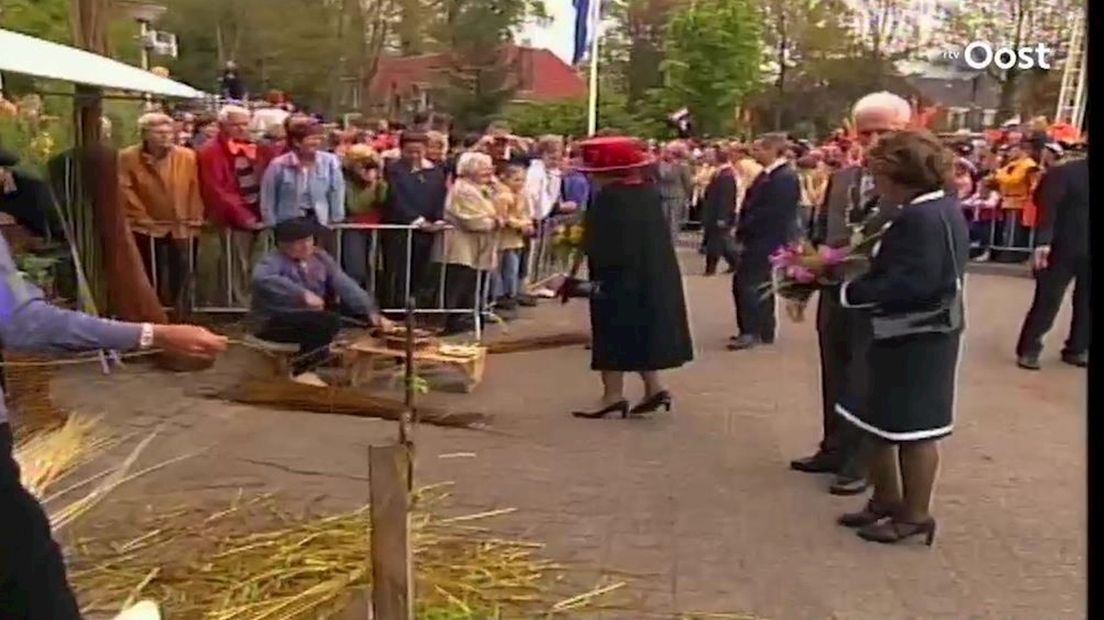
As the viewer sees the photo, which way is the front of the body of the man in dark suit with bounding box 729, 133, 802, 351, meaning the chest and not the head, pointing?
to the viewer's left

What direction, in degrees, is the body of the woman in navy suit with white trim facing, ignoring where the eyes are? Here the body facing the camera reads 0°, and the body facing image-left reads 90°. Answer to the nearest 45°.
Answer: approximately 90°

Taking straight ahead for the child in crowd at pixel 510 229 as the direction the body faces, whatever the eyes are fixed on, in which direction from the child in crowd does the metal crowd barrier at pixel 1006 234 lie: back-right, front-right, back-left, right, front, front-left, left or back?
left

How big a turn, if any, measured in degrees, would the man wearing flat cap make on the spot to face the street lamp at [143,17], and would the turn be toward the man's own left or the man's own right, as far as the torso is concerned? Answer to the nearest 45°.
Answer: approximately 135° to the man's own left

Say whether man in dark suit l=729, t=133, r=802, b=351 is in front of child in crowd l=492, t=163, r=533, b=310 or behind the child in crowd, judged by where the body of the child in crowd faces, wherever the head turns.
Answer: in front

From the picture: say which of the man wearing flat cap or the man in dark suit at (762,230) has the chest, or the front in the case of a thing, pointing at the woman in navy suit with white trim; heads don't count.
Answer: the man wearing flat cap

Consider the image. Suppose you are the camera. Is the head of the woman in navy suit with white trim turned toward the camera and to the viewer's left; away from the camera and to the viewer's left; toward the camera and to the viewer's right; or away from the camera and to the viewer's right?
away from the camera and to the viewer's left

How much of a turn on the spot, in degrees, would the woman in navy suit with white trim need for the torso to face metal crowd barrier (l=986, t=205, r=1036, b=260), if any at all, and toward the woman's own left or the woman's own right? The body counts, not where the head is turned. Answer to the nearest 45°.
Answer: approximately 90° to the woman's own right

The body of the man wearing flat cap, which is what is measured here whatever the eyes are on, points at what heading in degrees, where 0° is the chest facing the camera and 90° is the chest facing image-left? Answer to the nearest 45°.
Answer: approximately 315°

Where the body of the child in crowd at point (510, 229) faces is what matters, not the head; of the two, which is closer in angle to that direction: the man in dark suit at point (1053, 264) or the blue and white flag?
the man in dark suit
